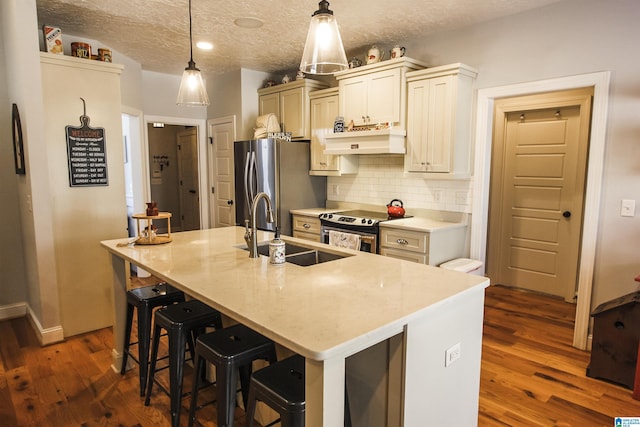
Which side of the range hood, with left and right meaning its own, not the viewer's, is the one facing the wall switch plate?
left

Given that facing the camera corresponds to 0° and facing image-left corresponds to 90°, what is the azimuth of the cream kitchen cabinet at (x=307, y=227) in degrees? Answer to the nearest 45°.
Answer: approximately 45°

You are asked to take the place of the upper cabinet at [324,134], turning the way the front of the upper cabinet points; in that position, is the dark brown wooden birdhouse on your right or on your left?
on your left

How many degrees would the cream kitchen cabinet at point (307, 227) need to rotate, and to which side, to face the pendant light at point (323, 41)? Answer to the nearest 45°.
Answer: approximately 45° to its left

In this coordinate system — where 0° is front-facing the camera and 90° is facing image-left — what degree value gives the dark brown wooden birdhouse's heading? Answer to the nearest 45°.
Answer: approximately 45°

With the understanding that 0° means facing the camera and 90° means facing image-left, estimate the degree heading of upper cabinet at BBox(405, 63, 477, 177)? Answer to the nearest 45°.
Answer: approximately 45°

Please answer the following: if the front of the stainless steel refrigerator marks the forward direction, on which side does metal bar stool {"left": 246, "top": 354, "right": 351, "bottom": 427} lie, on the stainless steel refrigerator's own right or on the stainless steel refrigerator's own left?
on the stainless steel refrigerator's own left
